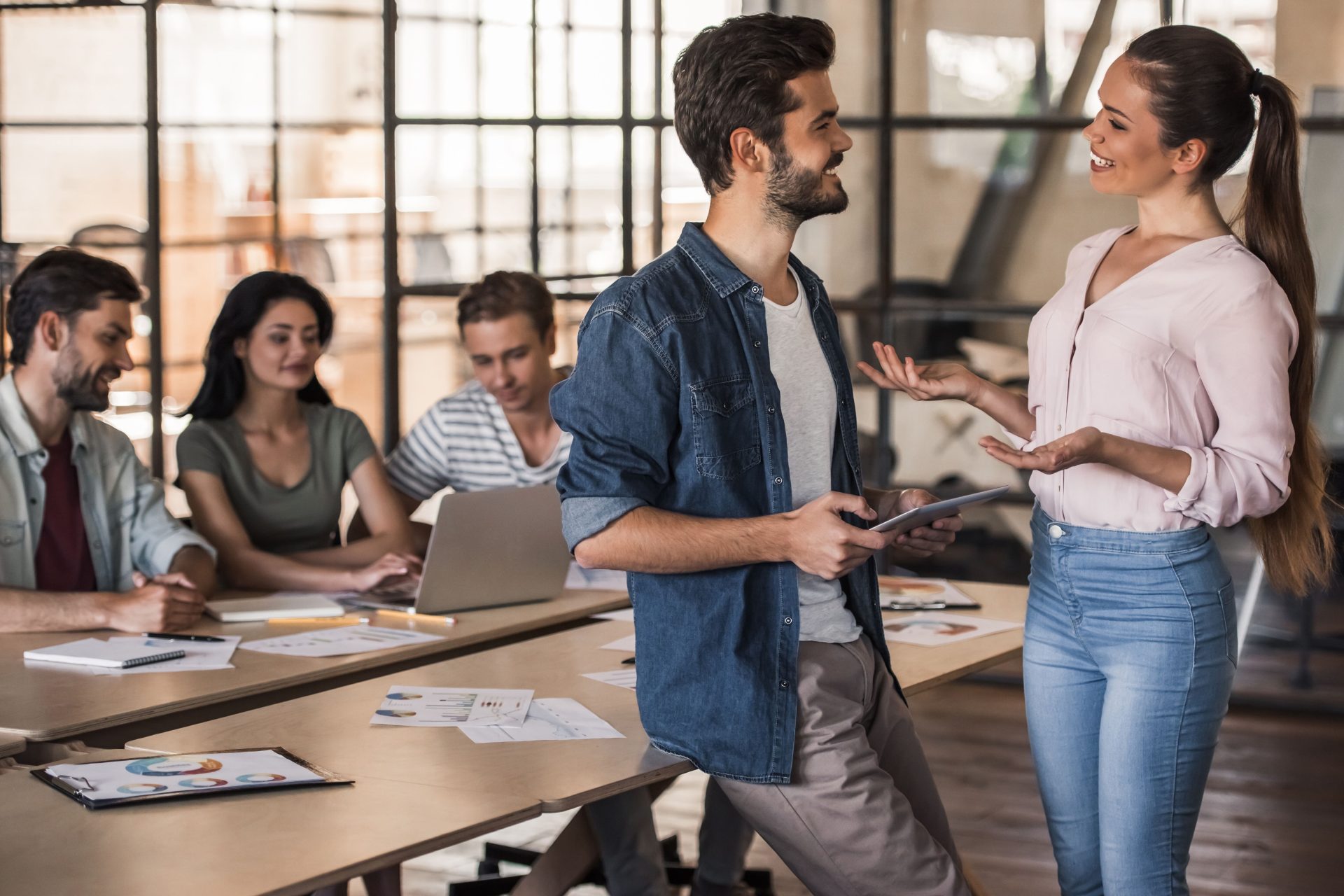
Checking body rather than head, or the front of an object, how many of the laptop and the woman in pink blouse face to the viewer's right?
0

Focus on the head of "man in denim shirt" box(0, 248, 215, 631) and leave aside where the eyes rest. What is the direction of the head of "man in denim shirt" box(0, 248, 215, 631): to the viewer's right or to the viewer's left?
to the viewer's right

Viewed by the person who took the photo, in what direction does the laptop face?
facing away from the viewer and to the left of the viewer

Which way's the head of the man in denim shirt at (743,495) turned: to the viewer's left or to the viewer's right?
to the viewer's right

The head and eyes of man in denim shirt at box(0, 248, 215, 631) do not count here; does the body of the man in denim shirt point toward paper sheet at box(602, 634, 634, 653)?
yes

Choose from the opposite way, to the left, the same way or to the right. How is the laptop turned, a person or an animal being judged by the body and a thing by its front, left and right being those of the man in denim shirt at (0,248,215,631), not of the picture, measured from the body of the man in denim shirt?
the opposite way

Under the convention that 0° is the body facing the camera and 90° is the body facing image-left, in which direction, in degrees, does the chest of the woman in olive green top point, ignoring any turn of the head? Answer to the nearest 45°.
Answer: approximately 315°

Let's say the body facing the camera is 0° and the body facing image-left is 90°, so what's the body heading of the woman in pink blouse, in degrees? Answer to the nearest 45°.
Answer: approximately 45°
